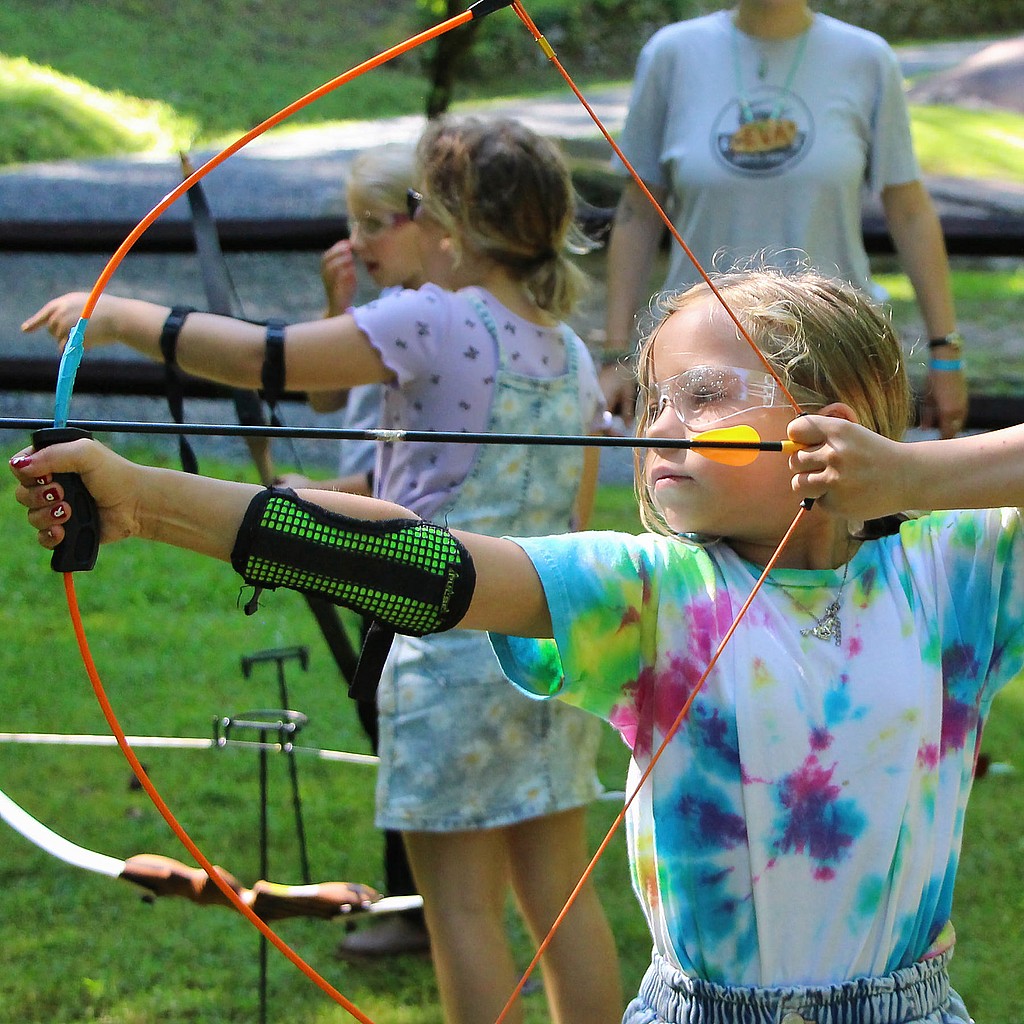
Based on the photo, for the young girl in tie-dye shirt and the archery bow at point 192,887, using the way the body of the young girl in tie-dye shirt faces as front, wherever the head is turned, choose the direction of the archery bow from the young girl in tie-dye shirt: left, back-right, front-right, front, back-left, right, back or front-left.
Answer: back-right

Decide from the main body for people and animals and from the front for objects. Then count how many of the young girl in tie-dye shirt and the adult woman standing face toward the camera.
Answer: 2

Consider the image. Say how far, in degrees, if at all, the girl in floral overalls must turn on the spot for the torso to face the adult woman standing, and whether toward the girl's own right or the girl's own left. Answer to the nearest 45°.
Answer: approximately 90° to the girl's own right

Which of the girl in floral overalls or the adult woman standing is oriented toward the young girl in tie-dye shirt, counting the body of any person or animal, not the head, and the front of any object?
the adult woman standing

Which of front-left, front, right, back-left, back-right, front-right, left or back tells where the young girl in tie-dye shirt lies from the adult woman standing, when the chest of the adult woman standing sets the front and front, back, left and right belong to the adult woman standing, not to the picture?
front

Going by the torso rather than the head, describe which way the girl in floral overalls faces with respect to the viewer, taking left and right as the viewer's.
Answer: facing away from the viewer and to the left of the viewer

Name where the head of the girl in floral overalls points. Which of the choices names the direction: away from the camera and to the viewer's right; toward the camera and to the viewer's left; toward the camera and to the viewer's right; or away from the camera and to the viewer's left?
away from the camera and to the viewer's left

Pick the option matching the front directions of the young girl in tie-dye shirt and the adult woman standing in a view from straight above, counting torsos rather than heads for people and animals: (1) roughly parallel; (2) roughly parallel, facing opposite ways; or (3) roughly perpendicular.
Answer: roughly parallel

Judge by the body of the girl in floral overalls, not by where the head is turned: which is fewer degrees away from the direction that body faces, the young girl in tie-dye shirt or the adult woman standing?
the adult woman standing

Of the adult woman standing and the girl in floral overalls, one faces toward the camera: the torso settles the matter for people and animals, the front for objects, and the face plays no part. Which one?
the adult woman standing

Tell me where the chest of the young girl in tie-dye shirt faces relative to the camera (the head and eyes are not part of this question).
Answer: toward the camera

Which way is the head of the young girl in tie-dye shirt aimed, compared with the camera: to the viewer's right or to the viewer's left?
to the viewer's left

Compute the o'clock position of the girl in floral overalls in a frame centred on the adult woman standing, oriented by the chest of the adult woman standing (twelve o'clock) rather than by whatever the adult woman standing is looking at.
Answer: The girl in floral overalls is roughly at 1 o'clock from the adult woman standing.

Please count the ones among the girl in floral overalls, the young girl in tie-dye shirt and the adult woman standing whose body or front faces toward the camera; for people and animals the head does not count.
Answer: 2
